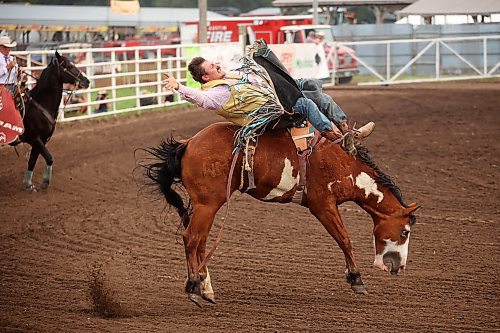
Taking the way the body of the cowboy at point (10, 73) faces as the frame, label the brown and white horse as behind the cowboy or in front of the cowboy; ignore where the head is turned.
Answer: in front

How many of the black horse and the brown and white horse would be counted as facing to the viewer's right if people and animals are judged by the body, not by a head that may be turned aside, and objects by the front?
2

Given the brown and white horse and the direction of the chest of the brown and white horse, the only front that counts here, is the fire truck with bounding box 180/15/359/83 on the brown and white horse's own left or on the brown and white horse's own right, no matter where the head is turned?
on the brown and white horse's own left

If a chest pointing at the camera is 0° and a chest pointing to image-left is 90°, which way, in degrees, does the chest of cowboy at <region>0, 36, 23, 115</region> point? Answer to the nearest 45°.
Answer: approximately 315°

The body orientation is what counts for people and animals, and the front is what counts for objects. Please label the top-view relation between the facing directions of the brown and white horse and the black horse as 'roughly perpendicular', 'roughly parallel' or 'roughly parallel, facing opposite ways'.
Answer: roughly parallel

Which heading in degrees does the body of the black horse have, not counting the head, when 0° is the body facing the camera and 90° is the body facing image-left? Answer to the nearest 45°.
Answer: approximately 270°

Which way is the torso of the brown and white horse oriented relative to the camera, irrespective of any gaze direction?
to the viewer's right

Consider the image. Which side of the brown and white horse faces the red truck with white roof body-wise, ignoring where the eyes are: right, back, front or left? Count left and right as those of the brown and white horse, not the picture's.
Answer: left
